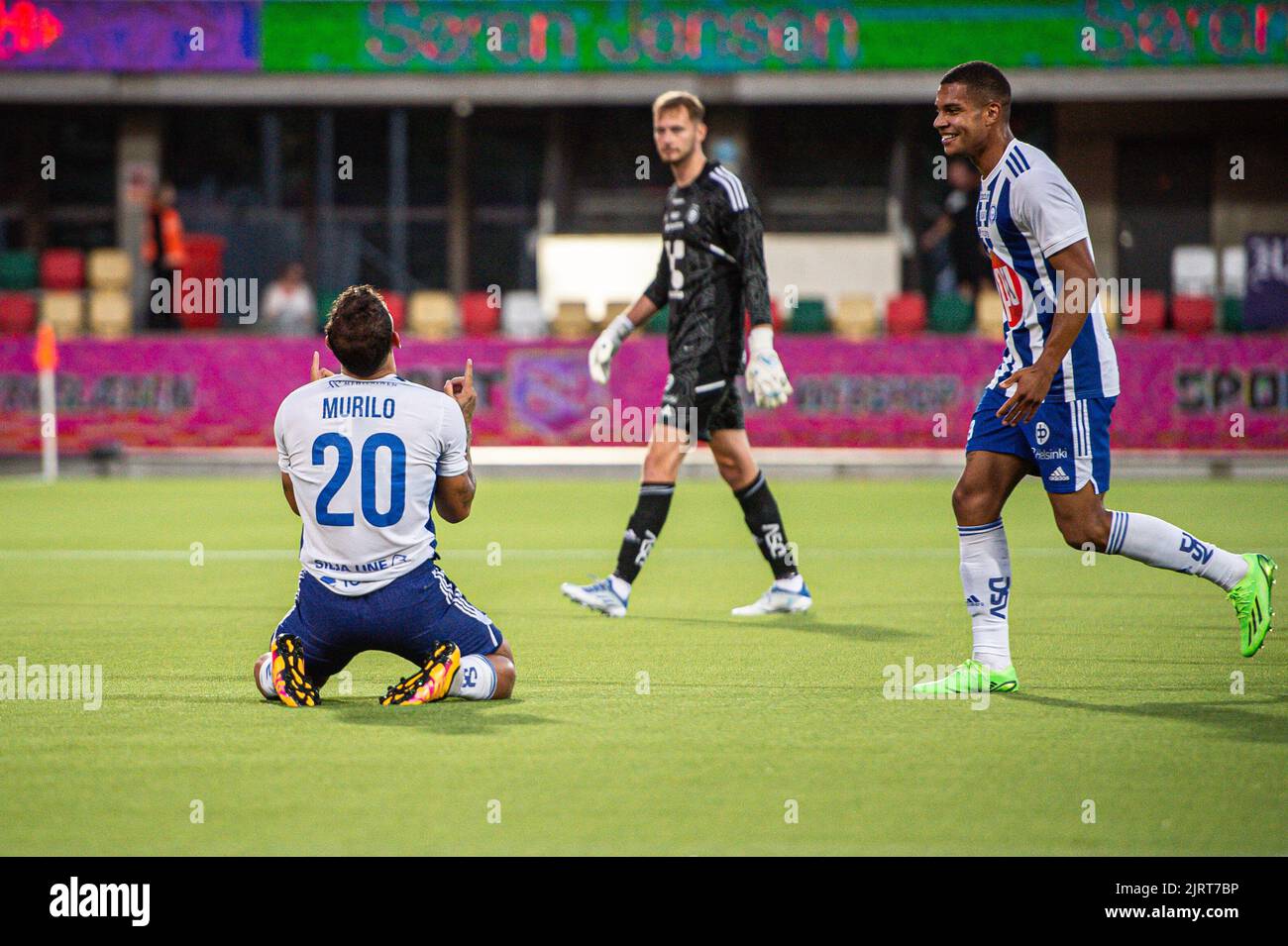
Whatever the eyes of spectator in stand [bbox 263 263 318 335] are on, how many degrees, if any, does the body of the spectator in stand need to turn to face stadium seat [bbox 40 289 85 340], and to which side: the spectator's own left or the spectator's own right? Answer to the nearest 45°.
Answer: approximately 90° to the spectator's own right

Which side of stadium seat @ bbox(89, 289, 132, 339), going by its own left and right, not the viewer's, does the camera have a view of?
front

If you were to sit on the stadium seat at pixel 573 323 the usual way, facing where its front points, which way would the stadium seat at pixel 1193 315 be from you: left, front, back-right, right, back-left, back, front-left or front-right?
left

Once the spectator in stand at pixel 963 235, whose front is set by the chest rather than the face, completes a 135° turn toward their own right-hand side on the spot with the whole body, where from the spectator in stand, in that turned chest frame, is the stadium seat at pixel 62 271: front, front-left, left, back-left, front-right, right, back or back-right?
left

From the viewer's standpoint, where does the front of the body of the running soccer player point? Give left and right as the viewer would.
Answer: facing to the left of the viewer

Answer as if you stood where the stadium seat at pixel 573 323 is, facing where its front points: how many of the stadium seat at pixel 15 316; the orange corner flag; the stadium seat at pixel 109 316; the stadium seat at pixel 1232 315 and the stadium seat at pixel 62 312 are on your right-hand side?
4

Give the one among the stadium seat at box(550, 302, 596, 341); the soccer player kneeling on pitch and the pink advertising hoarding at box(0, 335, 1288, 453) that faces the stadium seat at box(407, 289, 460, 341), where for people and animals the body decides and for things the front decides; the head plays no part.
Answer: the soccer player kneeling on pitch

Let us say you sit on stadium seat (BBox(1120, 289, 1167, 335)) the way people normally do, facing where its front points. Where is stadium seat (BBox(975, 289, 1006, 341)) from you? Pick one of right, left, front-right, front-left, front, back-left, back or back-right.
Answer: right

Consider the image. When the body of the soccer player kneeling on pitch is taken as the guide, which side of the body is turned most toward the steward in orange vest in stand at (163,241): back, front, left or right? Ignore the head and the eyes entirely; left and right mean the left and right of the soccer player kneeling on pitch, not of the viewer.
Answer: front

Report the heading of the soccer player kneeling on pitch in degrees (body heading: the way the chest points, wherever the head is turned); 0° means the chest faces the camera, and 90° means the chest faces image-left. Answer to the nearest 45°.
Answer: approximately 180°

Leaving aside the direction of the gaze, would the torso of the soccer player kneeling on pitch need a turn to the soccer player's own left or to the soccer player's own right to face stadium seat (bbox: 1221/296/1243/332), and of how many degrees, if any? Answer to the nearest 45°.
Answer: approximately 45° to the soccer player's own right

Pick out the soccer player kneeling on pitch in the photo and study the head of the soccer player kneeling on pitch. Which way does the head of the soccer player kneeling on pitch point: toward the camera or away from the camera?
away from the camera

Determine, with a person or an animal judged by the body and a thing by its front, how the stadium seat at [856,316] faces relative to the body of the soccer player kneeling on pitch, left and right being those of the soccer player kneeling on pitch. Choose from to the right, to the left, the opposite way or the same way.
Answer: the opposite way

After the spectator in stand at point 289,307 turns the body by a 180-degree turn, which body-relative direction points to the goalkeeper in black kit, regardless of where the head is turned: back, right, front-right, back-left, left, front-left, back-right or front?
back

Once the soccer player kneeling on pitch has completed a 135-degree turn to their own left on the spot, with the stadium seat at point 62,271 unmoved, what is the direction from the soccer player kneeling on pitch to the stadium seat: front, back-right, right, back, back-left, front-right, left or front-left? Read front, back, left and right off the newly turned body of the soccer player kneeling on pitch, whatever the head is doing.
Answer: back-right

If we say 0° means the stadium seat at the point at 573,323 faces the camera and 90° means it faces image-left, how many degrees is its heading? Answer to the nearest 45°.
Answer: approximately 0°

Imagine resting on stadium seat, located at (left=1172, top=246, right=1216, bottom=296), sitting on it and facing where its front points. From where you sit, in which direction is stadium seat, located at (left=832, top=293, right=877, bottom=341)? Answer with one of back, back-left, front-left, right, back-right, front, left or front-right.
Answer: front-right

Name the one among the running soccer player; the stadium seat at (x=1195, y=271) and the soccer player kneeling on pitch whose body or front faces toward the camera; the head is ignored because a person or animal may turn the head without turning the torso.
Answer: the stadium seat

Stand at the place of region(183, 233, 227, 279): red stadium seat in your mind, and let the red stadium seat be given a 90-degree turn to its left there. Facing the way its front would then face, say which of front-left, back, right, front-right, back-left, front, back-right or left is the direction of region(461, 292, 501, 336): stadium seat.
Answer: front-right

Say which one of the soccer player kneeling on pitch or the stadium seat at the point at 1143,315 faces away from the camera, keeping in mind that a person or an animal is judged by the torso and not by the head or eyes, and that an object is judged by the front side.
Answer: the soccer player kneeling on pitch

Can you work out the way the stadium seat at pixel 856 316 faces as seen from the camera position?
facing the viewer

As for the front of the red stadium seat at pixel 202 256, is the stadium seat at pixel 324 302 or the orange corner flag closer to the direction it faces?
the orange corner flag
